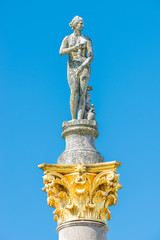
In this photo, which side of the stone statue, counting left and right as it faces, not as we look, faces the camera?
front
